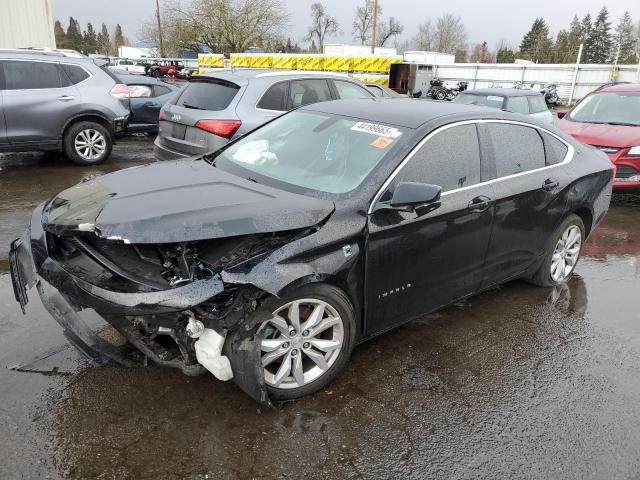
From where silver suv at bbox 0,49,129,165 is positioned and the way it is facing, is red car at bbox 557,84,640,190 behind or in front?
behind

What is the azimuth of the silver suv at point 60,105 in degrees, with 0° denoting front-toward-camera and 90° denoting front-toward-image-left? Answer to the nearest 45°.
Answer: approximately 90°

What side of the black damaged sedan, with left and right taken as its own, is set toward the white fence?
back

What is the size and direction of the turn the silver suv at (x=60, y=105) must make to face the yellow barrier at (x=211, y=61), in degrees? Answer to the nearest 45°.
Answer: approximately 90° to its right

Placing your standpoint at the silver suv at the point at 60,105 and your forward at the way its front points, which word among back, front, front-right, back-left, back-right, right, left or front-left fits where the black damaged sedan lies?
left

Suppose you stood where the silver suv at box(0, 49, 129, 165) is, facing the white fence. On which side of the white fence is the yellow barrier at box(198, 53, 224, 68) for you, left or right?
left

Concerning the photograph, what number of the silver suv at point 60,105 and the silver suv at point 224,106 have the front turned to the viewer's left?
1

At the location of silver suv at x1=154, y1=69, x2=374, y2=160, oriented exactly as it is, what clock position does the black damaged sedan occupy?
The black damaged sedan is roughly at 4 o'clock from the silver suv.

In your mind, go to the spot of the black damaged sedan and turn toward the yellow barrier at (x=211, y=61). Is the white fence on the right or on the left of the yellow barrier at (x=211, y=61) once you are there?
right

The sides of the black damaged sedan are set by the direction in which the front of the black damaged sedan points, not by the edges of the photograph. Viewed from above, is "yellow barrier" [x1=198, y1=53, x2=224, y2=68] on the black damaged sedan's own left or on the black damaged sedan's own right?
on the black damaged sedan's own right

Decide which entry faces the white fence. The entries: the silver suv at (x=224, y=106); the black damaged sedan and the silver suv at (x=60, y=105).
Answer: the silver suv at (x=224, y=106)

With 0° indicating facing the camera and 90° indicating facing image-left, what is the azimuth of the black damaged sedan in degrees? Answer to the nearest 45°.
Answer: approximately 45°

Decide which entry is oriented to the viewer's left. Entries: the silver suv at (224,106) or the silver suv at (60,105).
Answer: the silver suv at (60,105)
